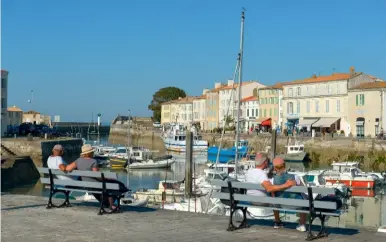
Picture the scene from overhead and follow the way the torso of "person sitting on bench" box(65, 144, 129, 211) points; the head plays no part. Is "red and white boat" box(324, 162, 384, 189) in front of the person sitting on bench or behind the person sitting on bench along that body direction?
in front

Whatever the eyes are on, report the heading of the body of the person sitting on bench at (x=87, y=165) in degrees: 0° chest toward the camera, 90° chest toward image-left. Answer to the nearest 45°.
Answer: approximately 225°

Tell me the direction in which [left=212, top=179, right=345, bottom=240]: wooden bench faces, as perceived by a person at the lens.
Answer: facing away from the viewer and to the right of the viewer

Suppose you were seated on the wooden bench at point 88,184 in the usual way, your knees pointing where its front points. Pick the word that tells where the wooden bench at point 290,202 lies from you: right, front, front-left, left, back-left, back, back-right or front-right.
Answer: right

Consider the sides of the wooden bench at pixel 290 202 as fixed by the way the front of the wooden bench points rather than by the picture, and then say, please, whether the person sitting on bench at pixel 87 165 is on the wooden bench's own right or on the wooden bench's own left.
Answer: on the wooden bench's own left

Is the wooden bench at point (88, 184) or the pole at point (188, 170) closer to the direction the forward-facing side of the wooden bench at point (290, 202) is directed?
the pole

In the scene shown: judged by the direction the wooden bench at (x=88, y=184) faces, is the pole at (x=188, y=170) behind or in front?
in front

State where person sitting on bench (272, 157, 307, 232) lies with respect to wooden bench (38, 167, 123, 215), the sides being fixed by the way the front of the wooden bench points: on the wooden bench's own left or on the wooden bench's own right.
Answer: on the wooden bench's own right

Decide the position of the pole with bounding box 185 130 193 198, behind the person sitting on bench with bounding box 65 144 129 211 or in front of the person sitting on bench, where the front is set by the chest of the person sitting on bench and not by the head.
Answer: in front

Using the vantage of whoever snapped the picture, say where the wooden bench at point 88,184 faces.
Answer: facing away from the viewer and to the right of the viewer
